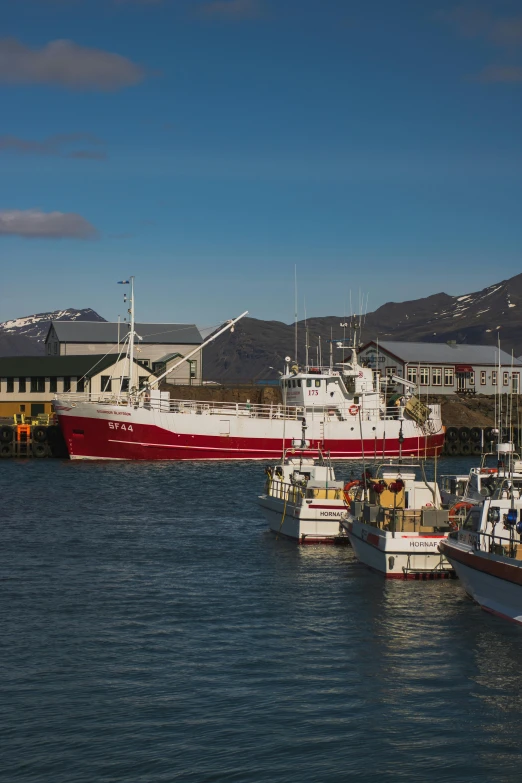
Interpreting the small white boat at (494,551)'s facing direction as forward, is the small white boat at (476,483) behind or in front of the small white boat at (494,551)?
in front

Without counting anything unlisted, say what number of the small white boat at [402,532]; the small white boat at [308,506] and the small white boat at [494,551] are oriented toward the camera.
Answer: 0

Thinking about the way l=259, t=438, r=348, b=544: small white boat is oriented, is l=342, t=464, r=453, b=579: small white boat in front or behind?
behind

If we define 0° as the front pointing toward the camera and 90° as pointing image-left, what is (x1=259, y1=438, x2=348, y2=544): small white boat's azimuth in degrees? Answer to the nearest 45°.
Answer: approximately 135°

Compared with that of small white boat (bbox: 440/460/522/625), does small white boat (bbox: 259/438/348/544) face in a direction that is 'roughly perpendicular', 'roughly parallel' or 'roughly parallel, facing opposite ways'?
roughly parallel

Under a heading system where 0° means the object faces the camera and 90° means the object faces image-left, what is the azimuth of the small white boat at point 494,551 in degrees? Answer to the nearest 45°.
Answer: approximately 135°

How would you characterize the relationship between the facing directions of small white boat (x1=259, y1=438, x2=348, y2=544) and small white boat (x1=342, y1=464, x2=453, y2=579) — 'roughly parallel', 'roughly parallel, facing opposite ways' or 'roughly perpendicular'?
roughly parallel

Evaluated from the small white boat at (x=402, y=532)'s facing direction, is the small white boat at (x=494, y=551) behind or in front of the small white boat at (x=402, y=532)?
behind

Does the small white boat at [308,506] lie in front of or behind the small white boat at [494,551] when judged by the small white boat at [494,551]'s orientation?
in front

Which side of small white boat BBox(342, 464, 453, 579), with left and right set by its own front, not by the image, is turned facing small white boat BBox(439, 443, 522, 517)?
right
